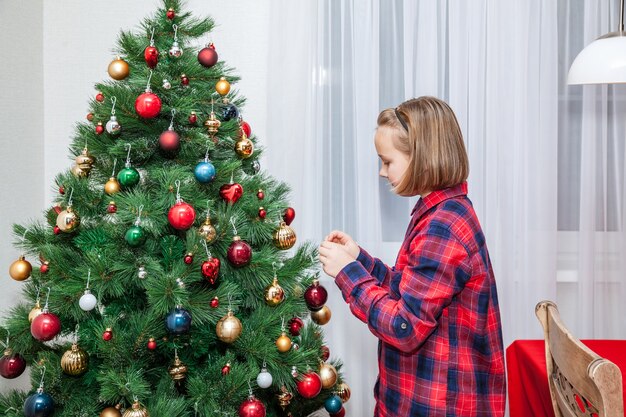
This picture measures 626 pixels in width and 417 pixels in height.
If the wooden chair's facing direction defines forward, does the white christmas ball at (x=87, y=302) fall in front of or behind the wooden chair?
behind

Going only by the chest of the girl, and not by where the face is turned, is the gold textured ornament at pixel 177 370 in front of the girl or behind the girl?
in front

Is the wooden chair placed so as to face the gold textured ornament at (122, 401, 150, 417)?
no

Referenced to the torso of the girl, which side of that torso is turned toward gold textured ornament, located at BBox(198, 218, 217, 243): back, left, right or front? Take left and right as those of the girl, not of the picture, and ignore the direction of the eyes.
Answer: front

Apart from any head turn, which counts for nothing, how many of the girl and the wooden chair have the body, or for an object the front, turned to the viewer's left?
1

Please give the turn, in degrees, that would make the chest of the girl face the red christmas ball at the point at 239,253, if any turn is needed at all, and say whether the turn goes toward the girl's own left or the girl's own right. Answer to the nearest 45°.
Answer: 0° — they already face it

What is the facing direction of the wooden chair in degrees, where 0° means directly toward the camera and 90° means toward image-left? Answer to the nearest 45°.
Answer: approximately 225°

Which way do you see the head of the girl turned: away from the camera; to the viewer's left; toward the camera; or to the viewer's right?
to the viewer's left

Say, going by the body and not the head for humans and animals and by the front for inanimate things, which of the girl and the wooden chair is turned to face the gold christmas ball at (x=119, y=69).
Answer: the girl

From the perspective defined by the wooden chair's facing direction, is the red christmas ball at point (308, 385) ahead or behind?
behind

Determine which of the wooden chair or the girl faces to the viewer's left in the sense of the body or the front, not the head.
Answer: the girl

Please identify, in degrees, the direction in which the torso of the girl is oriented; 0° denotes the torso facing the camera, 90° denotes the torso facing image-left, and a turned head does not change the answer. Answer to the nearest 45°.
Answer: approximately 90°
